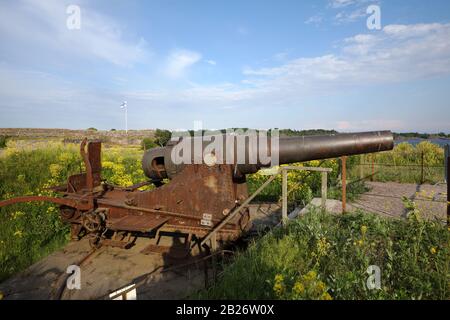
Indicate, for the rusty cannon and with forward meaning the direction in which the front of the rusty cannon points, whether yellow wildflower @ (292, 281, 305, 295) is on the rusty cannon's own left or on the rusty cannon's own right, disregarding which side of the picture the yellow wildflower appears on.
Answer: on the rusty cannon's own right

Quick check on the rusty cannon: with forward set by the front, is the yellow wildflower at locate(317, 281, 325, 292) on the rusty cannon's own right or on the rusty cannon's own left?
on the rusty cannon's own right

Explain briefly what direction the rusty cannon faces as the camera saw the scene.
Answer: facing to the right of the viewer
